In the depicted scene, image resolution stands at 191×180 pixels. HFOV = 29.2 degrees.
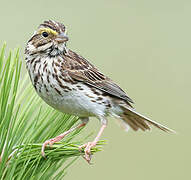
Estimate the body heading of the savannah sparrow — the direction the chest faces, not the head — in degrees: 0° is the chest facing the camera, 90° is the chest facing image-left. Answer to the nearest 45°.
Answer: approximately 45°
